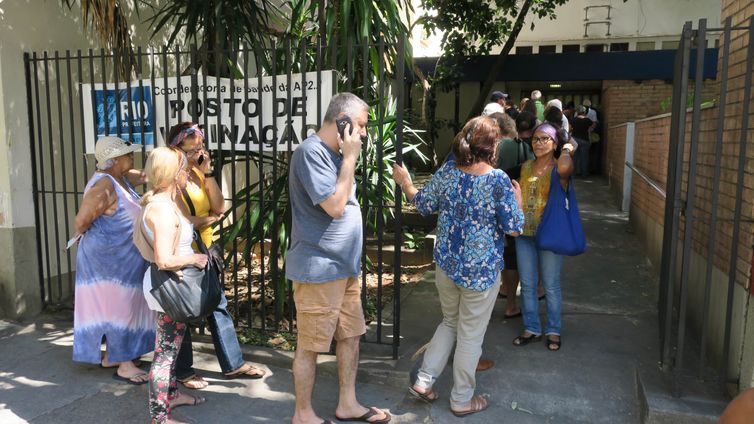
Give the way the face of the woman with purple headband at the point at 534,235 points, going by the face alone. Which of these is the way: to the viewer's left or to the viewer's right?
to the viewer's left

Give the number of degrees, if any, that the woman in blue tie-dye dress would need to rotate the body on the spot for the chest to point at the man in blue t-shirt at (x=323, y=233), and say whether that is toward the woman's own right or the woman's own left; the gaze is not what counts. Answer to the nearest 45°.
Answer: approximately 45° to the woman's own right

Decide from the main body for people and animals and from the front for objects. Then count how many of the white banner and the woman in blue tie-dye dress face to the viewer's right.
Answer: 1

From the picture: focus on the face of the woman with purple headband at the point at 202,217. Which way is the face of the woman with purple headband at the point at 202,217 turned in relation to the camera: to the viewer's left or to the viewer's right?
to the viewer's right

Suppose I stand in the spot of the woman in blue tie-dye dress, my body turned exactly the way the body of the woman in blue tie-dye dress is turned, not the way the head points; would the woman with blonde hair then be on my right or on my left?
on my right

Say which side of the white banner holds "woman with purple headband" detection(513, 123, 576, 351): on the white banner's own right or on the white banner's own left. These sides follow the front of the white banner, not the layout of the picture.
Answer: on the white banner's own left

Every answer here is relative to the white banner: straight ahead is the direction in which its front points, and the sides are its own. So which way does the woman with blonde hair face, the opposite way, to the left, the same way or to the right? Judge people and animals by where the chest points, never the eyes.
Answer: to the left

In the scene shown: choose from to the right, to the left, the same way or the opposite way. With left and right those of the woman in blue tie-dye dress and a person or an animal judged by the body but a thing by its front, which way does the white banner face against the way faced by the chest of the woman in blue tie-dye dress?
to the right
